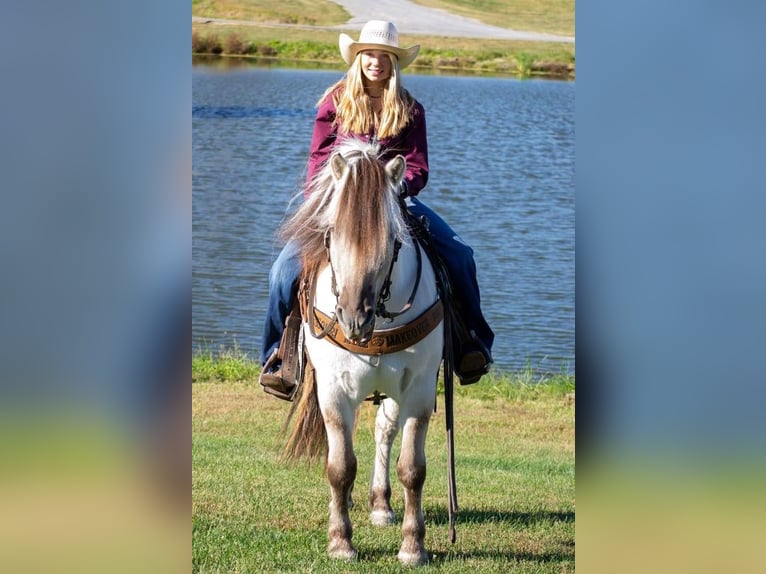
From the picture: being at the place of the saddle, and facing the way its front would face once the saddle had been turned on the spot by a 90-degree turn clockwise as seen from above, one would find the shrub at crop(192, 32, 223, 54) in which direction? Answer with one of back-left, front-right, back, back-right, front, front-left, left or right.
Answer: right

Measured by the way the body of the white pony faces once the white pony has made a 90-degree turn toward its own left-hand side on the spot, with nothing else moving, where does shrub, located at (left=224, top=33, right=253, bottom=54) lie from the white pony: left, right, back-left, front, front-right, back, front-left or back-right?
left

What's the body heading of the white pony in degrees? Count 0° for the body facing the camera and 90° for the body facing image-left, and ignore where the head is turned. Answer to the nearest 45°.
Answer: approximately 0°

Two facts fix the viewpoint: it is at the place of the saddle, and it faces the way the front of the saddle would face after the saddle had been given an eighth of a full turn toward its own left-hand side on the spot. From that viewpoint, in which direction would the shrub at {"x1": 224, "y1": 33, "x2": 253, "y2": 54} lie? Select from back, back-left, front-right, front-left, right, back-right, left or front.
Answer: back-left

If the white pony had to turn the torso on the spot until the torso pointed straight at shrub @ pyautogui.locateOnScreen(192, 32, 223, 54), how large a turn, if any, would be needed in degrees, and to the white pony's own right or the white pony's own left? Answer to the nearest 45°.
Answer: approximately 180°

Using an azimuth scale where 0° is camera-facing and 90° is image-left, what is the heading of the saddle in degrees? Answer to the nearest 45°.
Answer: approximately 0°
